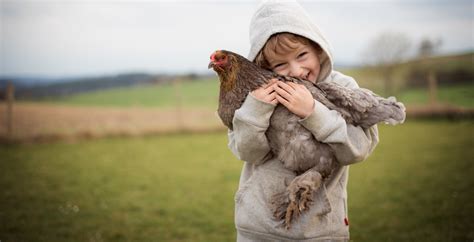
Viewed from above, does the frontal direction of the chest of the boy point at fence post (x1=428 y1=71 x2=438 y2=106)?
no

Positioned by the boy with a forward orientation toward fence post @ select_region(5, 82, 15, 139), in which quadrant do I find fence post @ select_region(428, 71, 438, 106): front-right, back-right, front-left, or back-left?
front-right

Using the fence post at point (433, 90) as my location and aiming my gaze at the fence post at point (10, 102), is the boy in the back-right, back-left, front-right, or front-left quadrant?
front-left

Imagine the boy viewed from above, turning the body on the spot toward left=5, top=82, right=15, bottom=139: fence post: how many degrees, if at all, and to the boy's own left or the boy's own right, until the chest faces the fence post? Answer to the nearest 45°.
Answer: approximately 135° to the boy's own right

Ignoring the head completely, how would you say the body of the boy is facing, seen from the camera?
toward the camera
